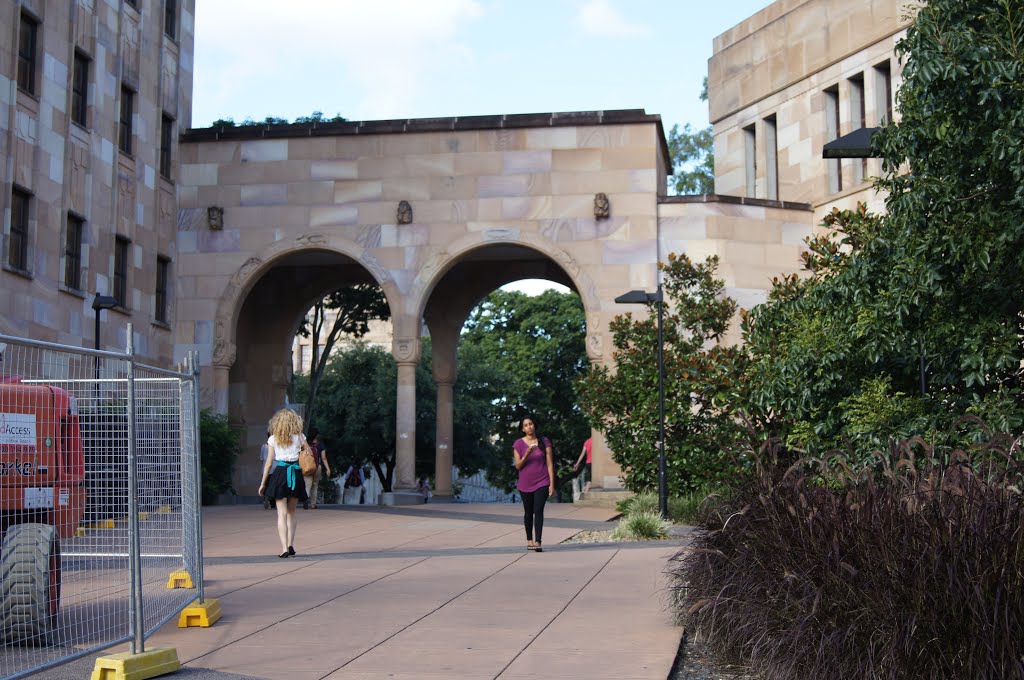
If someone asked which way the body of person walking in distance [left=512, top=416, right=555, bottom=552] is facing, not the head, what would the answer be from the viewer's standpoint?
toward the camera

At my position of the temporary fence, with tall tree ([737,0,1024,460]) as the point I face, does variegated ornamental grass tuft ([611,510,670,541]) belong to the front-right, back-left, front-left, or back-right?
front-left

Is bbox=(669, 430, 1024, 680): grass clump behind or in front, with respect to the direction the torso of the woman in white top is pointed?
behind

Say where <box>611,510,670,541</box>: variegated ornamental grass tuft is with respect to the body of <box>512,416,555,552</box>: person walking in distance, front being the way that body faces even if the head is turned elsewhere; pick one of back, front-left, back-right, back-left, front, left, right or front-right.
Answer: back-left

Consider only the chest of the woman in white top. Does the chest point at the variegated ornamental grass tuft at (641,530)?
no

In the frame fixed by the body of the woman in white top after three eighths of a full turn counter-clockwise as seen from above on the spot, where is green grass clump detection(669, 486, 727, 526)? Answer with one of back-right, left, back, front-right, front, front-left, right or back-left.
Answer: back

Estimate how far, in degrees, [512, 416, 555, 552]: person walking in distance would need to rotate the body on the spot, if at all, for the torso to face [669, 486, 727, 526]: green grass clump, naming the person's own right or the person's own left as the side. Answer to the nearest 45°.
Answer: approximately 135° to the person's own left

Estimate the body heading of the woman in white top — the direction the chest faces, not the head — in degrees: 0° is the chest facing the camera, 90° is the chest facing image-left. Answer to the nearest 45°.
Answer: approximately 180°

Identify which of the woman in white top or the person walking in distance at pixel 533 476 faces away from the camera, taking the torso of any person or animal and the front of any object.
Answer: the woman in white top

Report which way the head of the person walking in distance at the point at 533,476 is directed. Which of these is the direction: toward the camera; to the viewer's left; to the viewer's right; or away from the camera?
toward the camera

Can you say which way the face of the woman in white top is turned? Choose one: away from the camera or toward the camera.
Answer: away from the camera

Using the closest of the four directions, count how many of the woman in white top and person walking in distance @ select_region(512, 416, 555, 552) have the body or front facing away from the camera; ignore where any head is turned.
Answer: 1

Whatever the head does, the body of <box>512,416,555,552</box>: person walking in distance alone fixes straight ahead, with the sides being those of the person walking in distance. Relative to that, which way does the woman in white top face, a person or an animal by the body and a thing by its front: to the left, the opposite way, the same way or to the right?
the opposite way

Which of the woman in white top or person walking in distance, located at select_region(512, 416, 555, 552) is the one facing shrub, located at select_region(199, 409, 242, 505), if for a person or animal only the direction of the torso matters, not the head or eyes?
the woman in white top
